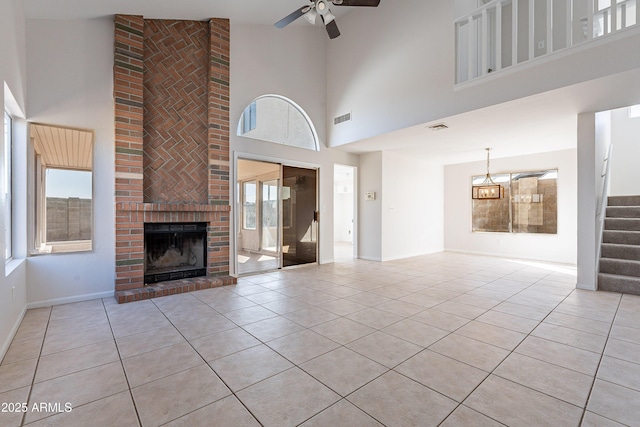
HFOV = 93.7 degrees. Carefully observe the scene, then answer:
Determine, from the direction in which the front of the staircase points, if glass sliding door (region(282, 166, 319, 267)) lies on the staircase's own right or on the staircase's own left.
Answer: on the staircase's own right

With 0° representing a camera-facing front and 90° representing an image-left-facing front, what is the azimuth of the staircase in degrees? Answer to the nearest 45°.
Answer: approximately 0°

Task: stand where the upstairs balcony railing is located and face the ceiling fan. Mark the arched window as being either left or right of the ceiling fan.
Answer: right

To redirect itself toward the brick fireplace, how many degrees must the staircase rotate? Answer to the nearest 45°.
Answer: approximately 45° to its right
